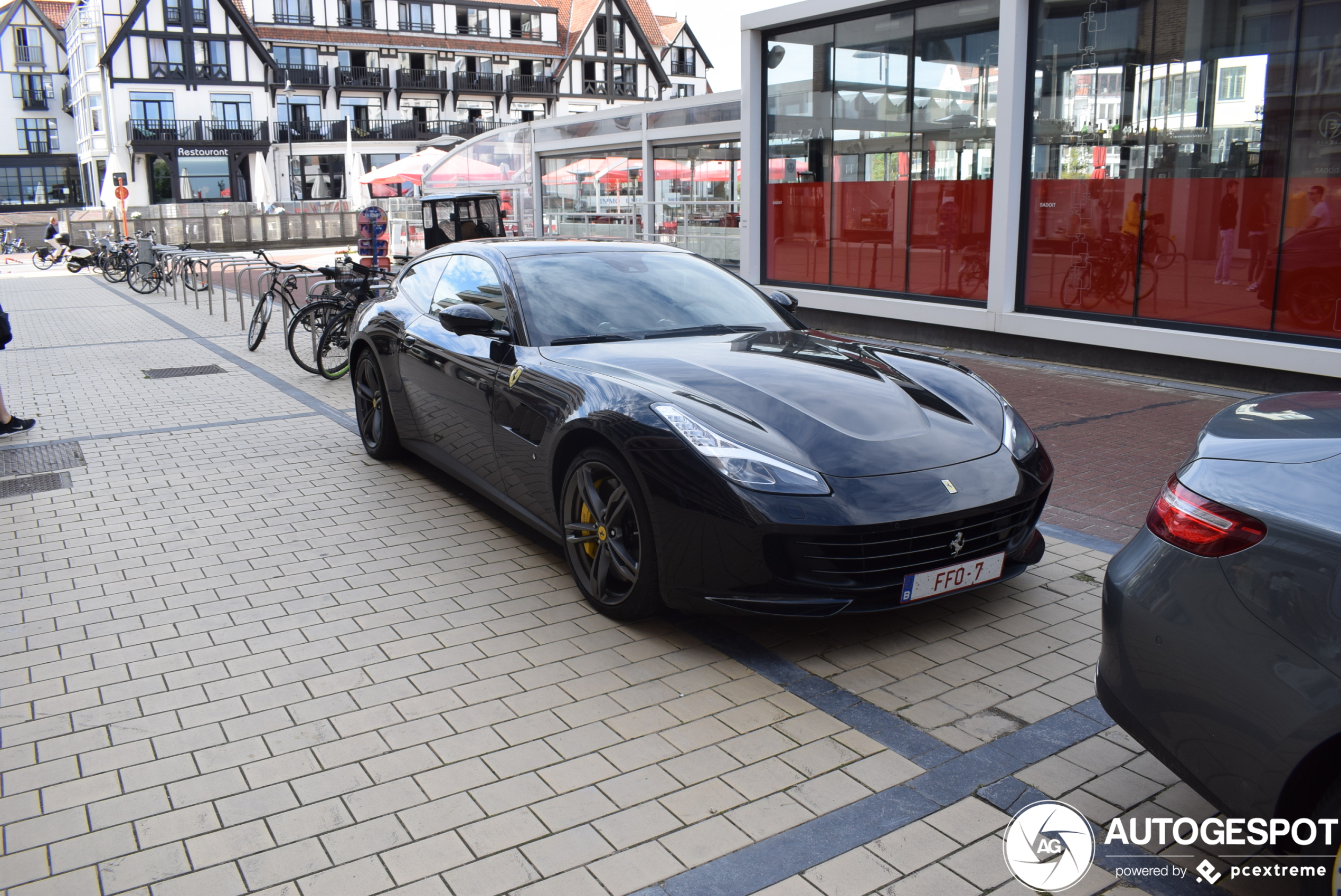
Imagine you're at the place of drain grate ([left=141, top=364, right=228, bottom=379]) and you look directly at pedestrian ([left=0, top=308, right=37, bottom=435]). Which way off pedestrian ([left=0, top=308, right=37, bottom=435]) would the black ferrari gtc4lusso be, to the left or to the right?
left

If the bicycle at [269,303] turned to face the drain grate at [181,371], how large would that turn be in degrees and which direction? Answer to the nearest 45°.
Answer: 0° — it already faces it

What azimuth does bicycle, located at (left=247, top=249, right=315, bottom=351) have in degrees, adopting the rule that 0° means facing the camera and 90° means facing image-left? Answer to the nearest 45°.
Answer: approximately 45°

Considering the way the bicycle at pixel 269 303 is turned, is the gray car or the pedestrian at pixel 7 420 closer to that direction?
the pedestrian

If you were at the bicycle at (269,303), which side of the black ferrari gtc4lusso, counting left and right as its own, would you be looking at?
back

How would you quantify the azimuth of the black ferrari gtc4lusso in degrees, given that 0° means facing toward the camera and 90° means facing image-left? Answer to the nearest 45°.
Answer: approximately 315°

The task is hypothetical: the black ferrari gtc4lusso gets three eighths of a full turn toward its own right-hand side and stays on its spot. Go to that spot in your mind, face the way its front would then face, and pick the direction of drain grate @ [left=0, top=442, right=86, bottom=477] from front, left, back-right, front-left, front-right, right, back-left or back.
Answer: front-right

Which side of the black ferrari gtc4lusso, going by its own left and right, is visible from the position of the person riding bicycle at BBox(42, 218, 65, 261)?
back

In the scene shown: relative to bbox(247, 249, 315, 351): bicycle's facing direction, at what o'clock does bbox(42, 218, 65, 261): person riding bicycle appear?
The person riding bicycle is roughly at 4 o'clock from the bicycle.

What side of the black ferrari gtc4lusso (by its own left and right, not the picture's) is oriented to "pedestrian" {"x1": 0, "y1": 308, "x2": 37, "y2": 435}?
back
